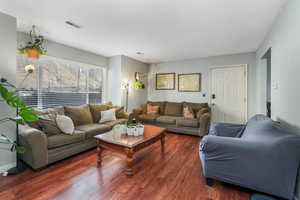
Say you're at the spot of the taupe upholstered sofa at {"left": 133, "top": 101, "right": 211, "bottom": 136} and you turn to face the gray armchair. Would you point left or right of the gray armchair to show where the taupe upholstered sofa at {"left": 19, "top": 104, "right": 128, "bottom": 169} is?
right

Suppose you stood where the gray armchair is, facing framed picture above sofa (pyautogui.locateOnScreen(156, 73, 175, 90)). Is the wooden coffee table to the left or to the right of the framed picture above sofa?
left

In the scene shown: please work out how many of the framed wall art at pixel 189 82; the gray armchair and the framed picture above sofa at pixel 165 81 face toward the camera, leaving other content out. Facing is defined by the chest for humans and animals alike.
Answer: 2

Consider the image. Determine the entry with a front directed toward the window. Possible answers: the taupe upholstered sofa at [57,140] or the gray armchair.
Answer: the gray armchair

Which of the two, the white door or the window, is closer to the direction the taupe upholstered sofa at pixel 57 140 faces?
the white door

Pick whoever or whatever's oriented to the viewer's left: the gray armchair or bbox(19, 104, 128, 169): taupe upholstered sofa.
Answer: the gray armchair

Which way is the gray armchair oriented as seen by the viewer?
to the viewer's left

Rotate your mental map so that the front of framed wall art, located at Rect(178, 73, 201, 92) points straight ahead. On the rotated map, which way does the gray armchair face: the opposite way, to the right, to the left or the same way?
to the right
